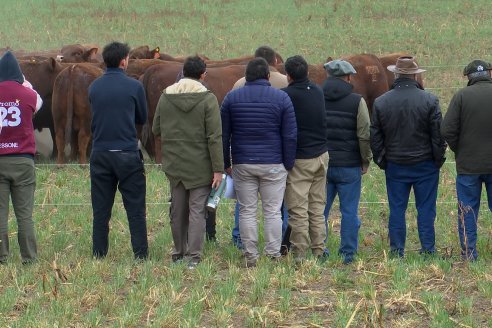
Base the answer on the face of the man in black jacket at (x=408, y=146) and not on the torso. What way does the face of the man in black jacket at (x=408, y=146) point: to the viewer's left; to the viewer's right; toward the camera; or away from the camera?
away from the camera

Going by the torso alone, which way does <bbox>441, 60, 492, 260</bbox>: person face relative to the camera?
away from the camera

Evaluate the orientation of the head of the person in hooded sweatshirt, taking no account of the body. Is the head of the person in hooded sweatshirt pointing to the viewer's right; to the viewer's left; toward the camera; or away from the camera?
away from the camera

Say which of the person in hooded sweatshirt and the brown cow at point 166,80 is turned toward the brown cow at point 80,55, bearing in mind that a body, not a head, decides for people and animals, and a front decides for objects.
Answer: the person in hooded sweatshirt

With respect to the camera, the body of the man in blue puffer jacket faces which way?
away from the camera

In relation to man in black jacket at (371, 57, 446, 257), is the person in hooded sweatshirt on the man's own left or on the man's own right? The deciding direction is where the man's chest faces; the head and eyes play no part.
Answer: on the man's own left

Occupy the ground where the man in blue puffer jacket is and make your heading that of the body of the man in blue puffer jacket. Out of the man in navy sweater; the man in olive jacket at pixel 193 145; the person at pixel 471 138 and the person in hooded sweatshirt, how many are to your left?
3

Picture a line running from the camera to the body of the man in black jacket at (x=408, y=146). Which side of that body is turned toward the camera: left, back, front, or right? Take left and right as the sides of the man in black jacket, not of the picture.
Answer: back

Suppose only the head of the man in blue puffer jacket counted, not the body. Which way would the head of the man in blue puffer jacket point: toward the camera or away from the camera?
away from the camera

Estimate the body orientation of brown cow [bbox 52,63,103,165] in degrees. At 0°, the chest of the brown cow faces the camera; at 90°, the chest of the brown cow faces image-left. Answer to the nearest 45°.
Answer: approximately 180°

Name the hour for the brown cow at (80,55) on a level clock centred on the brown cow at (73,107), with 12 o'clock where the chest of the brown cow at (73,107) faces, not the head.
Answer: the brown cow at (80,55) is roughly at 12 o'clock from the brown cow at (73,107).

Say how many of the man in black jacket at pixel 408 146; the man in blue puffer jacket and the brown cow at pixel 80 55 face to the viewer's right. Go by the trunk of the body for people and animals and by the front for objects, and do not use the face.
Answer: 0

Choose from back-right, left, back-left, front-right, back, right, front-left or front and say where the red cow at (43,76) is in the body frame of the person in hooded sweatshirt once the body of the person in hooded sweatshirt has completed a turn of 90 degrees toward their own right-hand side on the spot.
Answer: left

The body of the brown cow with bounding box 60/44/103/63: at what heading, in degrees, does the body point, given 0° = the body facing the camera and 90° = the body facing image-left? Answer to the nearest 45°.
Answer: approximately 90°

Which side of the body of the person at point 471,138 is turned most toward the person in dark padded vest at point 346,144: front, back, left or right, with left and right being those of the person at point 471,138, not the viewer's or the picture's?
left

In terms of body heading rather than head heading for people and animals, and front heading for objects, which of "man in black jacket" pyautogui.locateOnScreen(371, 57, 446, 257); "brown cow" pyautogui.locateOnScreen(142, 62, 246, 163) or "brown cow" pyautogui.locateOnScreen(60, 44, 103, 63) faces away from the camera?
the man in black jacket
